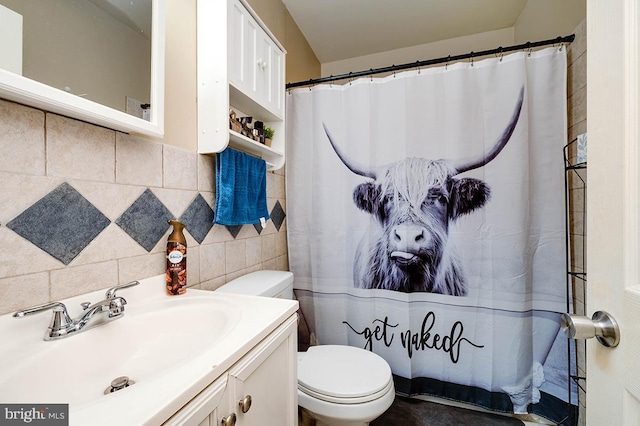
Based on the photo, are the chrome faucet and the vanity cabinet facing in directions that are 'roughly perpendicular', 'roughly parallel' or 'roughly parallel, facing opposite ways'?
roughly parallel

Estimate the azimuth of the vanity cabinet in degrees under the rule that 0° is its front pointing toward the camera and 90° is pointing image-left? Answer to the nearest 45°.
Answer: approximately 315°

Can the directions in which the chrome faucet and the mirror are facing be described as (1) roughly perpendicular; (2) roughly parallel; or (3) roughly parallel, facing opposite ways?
roughly parallel

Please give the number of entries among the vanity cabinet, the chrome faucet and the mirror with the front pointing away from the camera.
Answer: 0
